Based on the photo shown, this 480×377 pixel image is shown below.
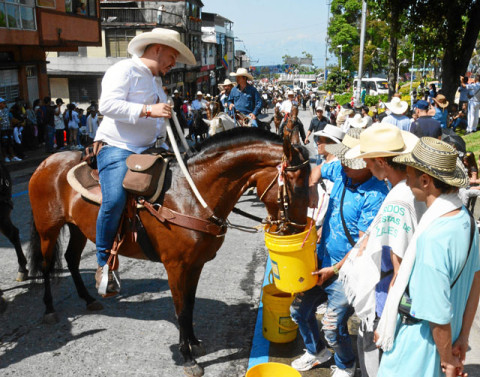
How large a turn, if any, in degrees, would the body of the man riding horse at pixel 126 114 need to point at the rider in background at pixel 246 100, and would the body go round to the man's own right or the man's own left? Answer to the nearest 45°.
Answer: approximately 90° to the man's own left

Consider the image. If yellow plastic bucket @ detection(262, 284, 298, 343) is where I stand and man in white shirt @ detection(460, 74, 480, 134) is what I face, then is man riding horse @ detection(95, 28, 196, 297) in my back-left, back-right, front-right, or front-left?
back-left

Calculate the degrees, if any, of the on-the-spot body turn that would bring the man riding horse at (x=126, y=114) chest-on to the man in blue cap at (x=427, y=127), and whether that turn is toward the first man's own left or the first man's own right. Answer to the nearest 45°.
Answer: approximately 45° to the first man's own left

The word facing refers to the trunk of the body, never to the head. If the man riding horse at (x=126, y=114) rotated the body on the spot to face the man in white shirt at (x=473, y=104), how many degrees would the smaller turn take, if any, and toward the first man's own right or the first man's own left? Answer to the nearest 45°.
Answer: approximately 45° to the first man's own left

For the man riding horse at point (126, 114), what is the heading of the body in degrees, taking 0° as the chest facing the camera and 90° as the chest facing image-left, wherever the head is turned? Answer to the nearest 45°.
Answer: approximately 270°
